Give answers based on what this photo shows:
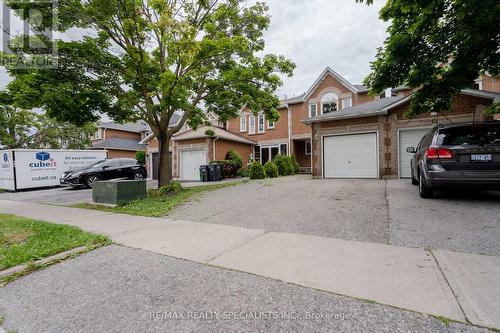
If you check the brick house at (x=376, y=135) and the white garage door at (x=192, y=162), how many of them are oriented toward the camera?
2

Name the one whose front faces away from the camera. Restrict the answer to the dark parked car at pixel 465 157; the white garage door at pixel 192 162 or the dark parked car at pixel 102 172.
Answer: the dark parked car at pixel 465 157

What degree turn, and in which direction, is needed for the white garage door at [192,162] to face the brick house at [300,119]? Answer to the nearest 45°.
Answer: approximately 90° to its left

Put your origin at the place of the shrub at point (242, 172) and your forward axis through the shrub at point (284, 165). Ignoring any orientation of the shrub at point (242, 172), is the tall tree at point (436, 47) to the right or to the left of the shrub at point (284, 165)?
right

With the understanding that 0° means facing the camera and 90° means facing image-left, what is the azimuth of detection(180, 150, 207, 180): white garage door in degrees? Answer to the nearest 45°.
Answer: approximately 0°

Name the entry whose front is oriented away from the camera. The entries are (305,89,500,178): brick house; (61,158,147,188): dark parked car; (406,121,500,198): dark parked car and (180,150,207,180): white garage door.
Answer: (406,121,500,198): dark parked car

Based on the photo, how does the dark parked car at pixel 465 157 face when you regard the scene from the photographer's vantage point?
facing away from the viewer

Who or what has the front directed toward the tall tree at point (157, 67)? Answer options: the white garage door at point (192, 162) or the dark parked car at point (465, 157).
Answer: the white garage door

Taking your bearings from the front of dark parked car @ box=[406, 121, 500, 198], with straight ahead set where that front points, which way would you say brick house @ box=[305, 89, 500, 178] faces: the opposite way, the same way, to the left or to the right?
the opposite way
